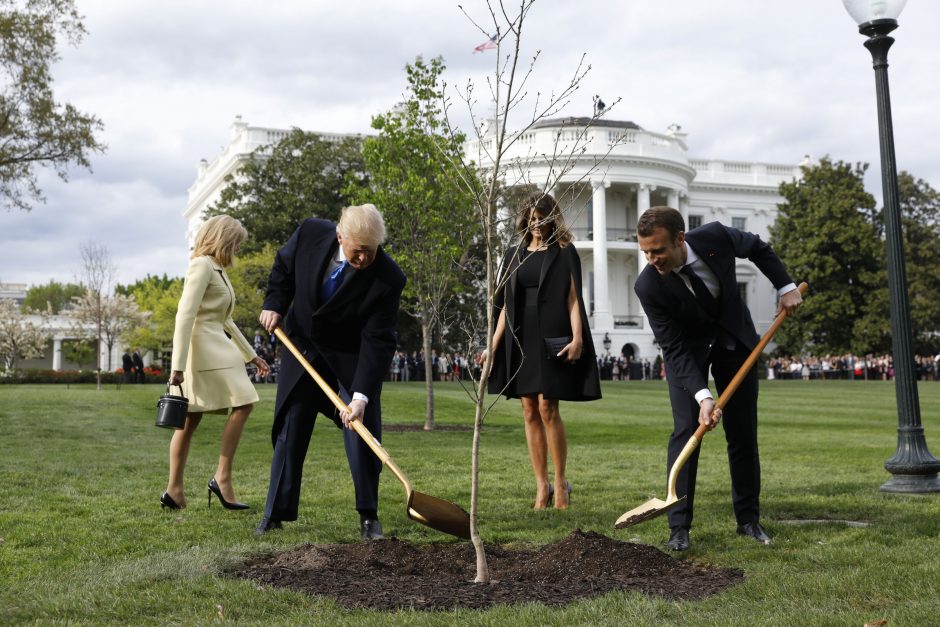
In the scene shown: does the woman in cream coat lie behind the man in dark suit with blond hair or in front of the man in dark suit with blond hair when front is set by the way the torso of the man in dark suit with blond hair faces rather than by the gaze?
behind

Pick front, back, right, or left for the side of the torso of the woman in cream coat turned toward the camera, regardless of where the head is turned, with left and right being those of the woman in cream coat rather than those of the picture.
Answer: right

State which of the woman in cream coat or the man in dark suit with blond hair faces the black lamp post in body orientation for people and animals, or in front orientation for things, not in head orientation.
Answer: the woman in cream coat

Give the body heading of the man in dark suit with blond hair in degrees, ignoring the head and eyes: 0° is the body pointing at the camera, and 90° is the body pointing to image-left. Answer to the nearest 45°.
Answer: approximately 0°

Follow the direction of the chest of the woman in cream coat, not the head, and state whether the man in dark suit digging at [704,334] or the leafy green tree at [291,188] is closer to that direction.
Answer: the man in dark suit digging

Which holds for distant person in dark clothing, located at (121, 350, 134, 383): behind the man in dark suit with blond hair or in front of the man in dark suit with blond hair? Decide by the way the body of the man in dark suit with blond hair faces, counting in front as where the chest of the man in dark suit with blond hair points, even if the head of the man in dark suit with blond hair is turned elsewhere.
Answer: behind

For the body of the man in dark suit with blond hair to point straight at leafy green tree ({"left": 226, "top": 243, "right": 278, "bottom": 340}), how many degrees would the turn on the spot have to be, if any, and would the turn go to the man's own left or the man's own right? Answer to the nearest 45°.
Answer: approximately 180°

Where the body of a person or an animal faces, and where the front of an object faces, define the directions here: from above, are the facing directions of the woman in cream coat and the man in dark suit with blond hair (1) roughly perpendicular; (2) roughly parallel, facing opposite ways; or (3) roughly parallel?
roughly perpendicular

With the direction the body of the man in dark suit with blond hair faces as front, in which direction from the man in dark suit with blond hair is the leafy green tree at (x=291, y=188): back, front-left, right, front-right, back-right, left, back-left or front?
back
